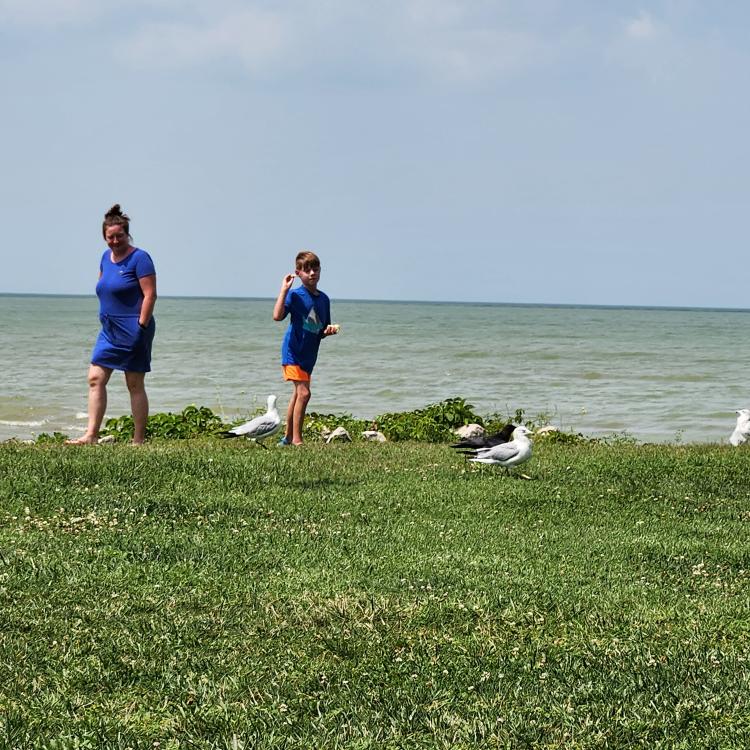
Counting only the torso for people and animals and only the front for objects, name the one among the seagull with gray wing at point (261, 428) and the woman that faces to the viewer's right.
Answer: the seagull with gray wing

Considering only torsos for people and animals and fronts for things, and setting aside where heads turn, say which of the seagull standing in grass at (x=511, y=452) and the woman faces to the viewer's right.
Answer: the seagull standing in grass

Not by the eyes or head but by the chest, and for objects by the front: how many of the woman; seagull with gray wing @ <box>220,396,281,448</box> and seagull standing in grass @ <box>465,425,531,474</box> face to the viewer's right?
2

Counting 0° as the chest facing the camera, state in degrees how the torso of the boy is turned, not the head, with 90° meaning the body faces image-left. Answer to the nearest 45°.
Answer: approximately 315°

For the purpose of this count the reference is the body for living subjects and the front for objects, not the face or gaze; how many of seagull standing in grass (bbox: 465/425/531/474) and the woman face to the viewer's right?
1

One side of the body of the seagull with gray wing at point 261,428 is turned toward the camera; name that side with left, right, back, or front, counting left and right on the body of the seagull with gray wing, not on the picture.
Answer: right

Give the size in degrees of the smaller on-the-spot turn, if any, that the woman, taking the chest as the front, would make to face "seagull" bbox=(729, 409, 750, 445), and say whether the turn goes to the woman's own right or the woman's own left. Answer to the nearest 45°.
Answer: approximately 135° to the woman's own left

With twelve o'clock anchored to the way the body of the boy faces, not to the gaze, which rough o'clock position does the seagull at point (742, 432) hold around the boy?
The seagull is roughly at 10 o'clock from the boy.

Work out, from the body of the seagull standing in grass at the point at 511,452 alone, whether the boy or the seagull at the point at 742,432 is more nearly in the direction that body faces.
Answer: the seagull

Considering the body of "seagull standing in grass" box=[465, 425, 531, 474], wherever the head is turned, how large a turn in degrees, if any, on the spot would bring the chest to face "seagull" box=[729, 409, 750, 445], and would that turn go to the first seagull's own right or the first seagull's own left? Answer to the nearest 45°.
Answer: approximately 45° to the first seagull's own left

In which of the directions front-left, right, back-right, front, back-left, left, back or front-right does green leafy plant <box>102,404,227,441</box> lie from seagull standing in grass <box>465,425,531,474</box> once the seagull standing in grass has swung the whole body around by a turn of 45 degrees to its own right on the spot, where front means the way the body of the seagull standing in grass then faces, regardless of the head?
back

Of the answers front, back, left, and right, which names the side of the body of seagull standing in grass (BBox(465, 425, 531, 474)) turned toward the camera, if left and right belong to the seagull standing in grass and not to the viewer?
right

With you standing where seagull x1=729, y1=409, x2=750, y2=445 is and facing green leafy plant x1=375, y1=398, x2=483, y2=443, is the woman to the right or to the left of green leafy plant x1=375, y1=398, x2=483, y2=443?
left

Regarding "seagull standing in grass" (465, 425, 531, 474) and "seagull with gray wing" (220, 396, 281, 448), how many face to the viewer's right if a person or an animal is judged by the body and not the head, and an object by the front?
2
